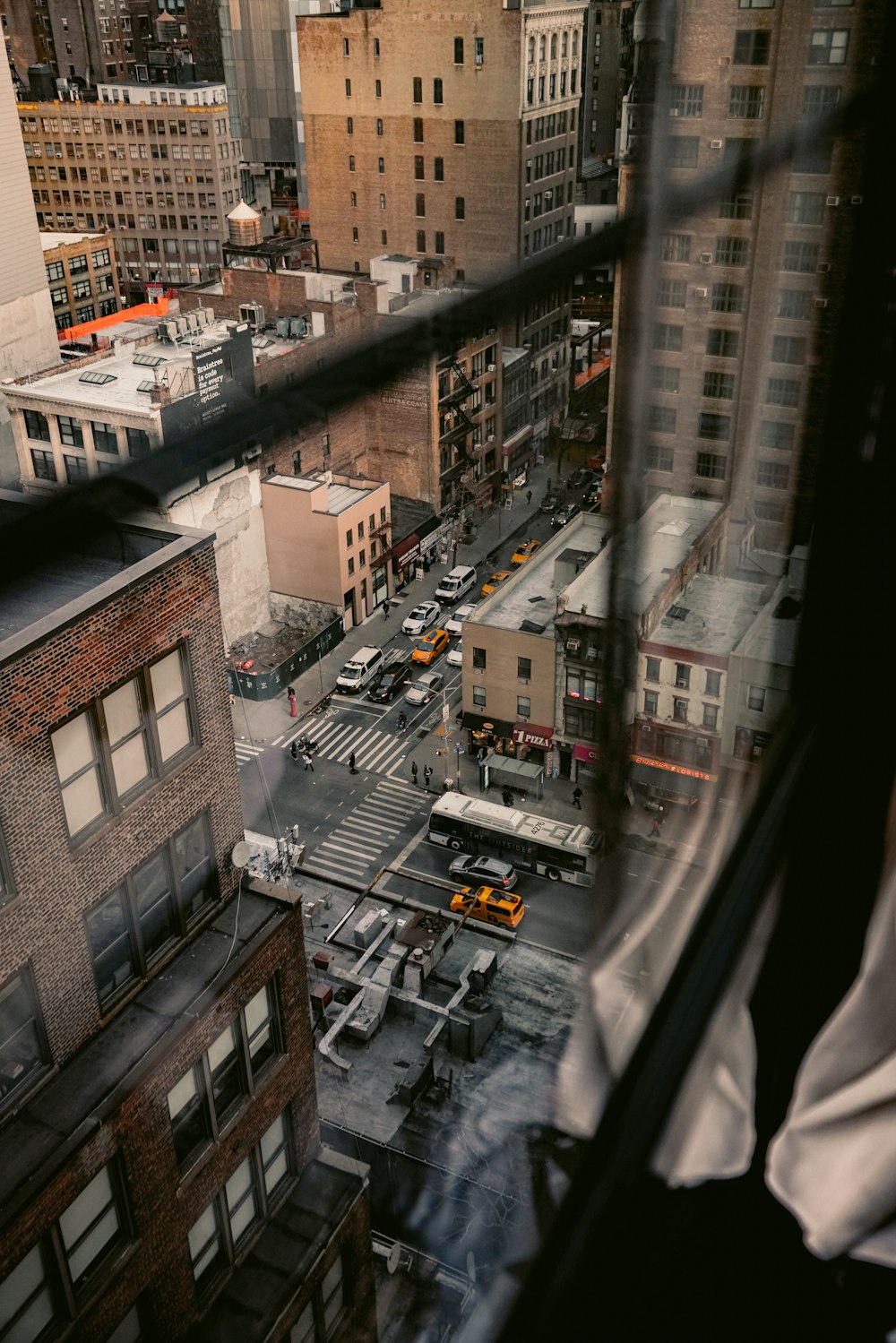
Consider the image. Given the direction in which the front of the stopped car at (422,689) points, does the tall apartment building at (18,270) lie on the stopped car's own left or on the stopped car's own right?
on the stopped car's own right

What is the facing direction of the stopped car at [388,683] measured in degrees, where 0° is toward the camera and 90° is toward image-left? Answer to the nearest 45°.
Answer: approximately 45°

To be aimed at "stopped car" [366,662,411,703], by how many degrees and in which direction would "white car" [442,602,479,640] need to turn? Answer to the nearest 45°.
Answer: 0° — it already faces it

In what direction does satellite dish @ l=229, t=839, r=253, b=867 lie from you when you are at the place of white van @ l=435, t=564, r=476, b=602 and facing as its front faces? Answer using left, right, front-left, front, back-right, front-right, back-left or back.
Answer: front-left

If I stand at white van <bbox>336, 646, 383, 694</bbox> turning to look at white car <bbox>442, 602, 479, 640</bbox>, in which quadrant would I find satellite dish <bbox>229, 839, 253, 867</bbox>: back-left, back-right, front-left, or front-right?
back-right

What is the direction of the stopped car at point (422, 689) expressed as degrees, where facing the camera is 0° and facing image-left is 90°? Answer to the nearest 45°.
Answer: approximately 45°
